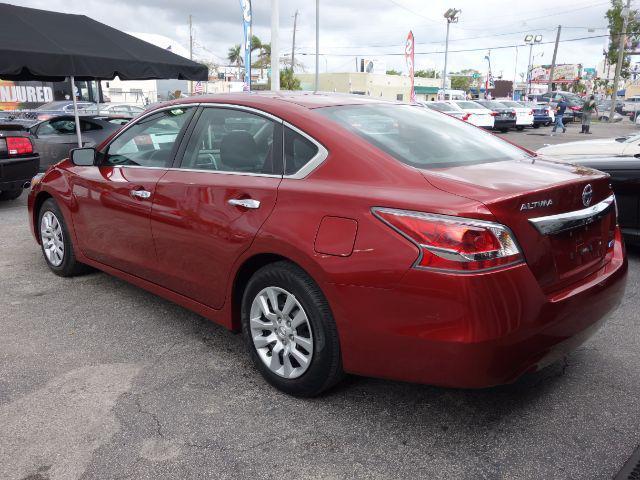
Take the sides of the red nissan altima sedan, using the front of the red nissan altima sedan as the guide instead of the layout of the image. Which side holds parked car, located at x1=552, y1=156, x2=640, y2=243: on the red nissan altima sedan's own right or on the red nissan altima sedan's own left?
on the red nissan altima sedan's own right

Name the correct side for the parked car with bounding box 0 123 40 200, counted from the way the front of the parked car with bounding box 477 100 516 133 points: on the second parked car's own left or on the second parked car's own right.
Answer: on the second parked car's own left

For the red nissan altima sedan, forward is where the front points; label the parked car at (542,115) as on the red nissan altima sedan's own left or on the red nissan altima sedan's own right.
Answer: on the red nissan altima sedan's own right

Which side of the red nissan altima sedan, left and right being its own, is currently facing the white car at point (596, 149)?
right

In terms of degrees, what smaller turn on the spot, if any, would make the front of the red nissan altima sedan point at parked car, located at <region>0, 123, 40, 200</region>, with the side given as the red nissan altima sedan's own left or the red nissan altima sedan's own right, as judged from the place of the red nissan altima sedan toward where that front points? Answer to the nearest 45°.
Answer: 0° — it already faces it

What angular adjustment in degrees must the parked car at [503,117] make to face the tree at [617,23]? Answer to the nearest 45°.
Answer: approximately 45° to its right

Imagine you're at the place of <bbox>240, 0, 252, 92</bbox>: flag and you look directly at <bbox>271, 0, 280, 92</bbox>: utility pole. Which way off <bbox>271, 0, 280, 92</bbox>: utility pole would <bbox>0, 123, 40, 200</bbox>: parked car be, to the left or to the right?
right

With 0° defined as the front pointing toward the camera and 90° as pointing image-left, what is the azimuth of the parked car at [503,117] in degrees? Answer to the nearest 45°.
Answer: approximately 135°

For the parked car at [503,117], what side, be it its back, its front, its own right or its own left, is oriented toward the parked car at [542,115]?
right

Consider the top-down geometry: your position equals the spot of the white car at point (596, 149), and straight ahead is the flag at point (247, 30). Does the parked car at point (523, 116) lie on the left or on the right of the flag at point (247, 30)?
right

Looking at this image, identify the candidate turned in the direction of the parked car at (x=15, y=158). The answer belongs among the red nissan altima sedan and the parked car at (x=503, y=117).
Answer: the red nissan altima sedan

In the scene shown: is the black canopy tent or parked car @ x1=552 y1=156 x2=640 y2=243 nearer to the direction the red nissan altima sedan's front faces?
the black canopy tent
